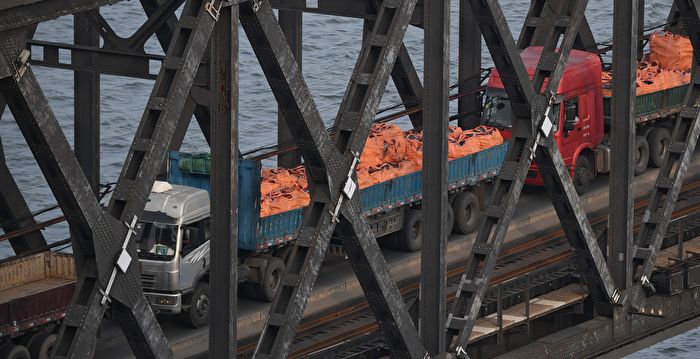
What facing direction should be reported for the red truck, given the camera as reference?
facing the viewer and to the left of the viewer

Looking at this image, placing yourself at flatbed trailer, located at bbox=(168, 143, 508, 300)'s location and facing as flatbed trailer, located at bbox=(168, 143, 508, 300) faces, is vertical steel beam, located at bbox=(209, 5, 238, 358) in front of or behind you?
in front

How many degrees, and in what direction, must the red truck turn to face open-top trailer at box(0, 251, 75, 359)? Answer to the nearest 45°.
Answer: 0° — it already faces it

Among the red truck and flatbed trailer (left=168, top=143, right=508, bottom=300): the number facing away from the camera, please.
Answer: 0

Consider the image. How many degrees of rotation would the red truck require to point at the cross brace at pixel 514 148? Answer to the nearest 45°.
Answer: approximately 45° to its left

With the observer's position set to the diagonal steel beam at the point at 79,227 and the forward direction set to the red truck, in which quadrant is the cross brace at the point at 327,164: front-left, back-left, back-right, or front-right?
front-right

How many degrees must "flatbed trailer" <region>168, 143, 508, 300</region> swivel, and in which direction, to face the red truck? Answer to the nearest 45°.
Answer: approximately 180°

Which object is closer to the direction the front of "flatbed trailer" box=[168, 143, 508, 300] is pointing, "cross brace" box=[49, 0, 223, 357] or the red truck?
the cross brace

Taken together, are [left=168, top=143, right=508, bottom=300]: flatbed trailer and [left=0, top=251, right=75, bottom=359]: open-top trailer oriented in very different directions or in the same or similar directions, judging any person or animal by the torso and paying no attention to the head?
same or similar directions
